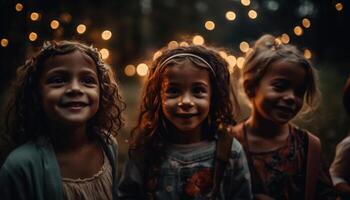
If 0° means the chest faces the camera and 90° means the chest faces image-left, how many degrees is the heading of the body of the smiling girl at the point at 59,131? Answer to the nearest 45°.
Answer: approximately 315°

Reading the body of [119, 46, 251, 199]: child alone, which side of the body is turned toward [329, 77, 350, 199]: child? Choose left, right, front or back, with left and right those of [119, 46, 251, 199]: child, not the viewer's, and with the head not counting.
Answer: left

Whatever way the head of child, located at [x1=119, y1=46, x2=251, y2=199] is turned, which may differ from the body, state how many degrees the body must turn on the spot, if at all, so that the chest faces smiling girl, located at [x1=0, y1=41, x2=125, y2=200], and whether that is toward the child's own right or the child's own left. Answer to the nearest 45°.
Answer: approximately 90° to the child's own right

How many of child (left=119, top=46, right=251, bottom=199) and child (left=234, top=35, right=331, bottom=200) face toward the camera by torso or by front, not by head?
2

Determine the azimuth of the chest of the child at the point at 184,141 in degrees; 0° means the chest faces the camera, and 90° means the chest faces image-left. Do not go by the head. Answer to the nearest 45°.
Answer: approximately 0°

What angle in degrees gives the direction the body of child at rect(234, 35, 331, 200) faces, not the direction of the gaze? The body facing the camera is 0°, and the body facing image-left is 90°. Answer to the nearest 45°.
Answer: approximately 0°

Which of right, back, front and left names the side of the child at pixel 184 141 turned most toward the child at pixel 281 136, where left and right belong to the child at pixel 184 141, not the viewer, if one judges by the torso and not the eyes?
left

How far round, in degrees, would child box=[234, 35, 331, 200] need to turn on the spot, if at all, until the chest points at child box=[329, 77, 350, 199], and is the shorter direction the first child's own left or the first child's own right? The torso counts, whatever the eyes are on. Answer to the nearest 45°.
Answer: approximately 90° to the first child's own left
